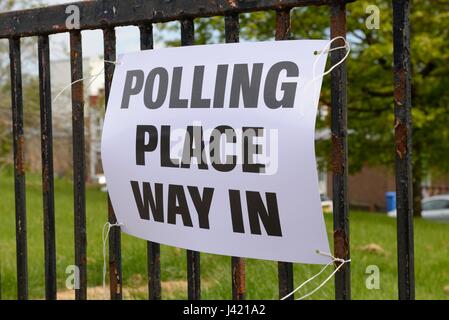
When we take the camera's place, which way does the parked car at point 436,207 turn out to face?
facing to the left of the viewer

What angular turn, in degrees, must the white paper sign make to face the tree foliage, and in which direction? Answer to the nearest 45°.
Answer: approximately 135° to its right

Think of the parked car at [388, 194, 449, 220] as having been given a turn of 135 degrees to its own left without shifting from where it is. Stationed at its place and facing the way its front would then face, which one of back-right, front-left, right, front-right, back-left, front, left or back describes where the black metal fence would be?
front-right

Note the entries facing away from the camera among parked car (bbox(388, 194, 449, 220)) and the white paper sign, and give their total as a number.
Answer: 0

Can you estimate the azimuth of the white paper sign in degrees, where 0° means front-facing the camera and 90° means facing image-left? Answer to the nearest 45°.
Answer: approximately 45°

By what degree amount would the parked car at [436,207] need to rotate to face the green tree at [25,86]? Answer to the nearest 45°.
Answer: approximately 45° to its left

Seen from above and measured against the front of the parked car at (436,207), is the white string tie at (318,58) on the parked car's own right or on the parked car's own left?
on the parked car's own left

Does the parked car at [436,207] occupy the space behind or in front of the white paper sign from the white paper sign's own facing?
behind
